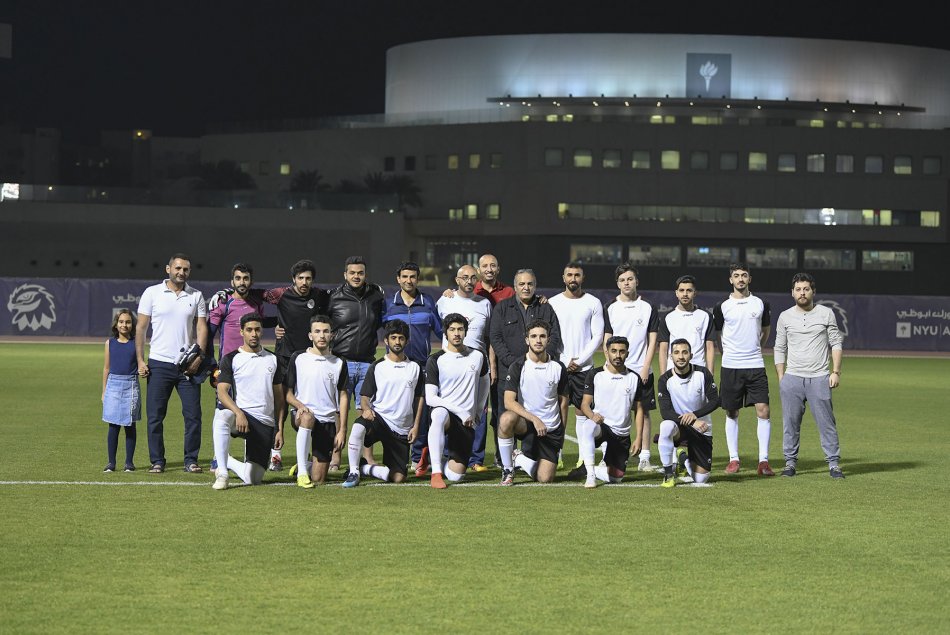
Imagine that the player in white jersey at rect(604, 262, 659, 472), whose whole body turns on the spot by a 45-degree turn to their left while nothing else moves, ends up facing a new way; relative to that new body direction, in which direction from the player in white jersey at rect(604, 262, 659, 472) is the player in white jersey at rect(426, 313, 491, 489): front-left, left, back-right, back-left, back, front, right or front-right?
right

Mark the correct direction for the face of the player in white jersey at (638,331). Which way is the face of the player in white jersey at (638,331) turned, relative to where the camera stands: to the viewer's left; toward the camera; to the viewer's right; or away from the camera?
toward the camera

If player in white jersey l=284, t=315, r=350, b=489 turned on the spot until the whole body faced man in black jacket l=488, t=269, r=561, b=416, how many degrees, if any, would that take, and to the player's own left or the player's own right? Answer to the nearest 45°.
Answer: approximately 90° to the player's own left

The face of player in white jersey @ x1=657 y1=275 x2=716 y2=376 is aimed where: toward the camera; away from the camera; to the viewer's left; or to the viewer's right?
toward the camera

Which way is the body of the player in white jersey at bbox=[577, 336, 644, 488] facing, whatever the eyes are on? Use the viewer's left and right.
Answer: facing the viewer

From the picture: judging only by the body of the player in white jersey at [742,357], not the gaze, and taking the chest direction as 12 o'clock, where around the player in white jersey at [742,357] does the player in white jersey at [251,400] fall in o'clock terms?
the player in white jersey at [251,400] is roughly at 2 o'clock from the player in white jersey at [742,357].

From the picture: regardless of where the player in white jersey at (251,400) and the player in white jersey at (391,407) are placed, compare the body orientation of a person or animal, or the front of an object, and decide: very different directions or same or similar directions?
same or similar directions

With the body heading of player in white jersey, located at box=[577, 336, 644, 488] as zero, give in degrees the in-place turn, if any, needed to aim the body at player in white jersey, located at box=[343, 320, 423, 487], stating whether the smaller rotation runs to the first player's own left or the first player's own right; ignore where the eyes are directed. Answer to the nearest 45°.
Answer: approximately 90° to the first player's own right

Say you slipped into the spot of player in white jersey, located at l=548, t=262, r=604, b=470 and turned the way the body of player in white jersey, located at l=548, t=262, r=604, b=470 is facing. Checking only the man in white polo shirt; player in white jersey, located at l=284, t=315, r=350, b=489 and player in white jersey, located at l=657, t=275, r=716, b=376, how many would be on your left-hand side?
1

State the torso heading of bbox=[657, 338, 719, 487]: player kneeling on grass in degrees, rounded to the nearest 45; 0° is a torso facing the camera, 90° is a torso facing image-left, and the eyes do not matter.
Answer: approximately 0°

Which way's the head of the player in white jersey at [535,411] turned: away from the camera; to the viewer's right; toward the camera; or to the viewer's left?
toward the camera

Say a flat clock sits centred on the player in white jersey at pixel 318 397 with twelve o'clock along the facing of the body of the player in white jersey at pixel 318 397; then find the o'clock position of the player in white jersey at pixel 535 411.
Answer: the player in white jersey at pixel 535 411 is roughly at 9 o'clock from the player in white jersey at pixel 318 397.

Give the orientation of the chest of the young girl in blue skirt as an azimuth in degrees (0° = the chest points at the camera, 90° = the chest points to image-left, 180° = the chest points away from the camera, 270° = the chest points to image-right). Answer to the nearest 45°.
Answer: approximately 0°

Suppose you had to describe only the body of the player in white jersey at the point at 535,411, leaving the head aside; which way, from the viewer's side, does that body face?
toward the camera

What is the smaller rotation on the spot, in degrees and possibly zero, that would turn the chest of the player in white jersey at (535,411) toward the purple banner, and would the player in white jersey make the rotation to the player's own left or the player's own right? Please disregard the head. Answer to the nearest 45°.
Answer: approximately 135° to the player's own right
